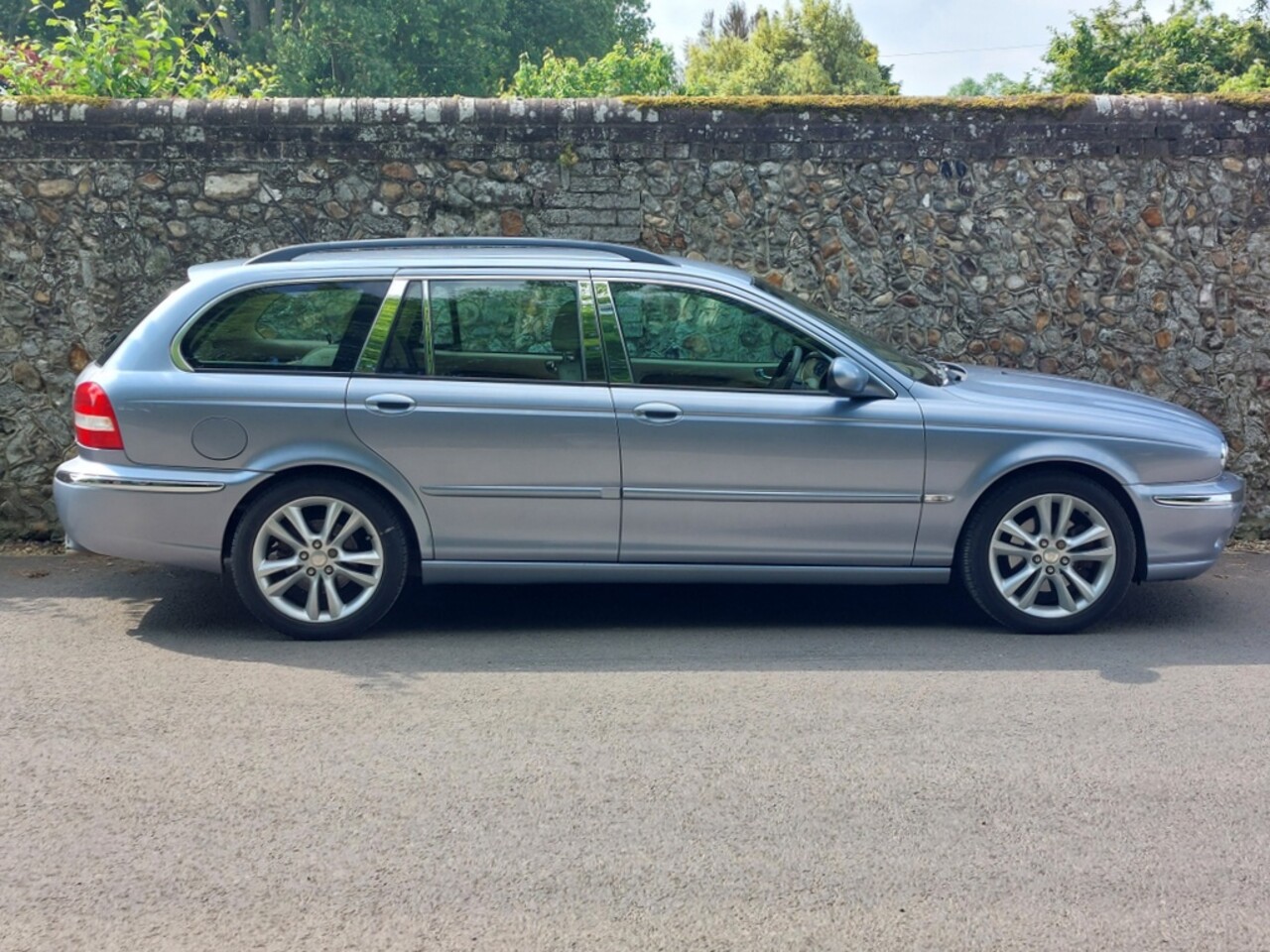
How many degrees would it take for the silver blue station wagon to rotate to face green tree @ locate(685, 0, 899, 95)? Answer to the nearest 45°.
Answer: approximately 90° to its left

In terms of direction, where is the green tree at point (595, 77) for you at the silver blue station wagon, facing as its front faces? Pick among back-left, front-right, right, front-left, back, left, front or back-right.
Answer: left

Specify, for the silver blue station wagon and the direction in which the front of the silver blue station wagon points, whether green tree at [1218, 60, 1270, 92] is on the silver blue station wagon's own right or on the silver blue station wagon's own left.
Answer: on the silver blue station wagon's own left

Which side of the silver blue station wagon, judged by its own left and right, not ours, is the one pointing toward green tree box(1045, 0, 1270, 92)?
left

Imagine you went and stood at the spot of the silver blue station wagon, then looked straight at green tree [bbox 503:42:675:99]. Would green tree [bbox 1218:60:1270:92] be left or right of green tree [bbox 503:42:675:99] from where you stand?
right

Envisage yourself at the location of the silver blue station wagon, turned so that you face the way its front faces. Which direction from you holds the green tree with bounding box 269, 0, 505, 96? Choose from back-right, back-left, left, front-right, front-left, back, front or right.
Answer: left

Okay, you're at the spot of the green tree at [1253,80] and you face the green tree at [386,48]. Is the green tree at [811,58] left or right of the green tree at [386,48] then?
right

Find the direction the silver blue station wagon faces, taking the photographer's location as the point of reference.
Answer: facing to the right of the viewer
